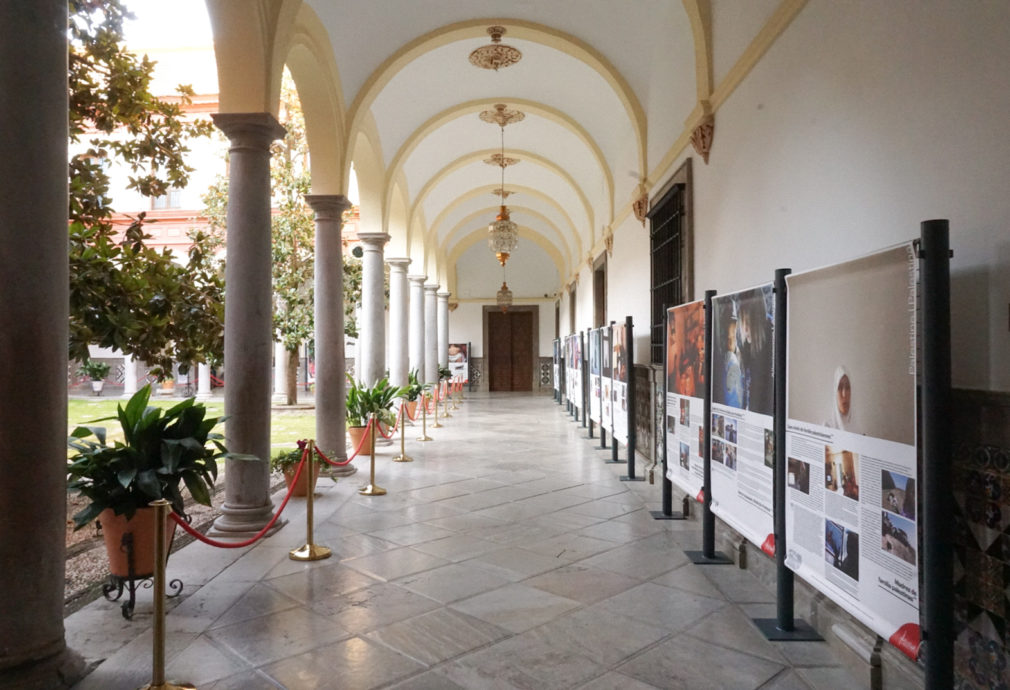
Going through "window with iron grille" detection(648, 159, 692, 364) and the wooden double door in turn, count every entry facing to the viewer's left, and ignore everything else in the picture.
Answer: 1

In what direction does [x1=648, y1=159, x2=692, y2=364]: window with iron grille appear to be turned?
to the viewer's left

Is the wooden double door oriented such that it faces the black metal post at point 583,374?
yes

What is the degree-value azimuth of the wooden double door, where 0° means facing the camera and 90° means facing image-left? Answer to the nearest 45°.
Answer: approximately 0°

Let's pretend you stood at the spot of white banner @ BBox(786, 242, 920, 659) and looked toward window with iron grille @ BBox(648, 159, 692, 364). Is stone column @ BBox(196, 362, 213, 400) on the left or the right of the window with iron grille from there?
left

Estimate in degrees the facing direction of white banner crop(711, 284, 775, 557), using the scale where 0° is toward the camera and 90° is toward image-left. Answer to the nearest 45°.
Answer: approximately 45°

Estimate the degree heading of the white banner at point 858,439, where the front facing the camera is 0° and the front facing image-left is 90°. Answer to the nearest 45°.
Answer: approximately 45°

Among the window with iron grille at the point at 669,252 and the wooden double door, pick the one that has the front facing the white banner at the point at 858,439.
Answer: the wooden double door

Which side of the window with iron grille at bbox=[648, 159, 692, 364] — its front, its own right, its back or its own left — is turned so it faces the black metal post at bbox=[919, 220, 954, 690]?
left

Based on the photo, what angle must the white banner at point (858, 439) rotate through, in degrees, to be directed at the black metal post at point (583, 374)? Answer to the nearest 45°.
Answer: approximately 90° to its right

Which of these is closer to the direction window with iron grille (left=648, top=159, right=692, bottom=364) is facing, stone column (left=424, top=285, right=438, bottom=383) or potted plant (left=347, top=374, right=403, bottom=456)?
the potted plant
